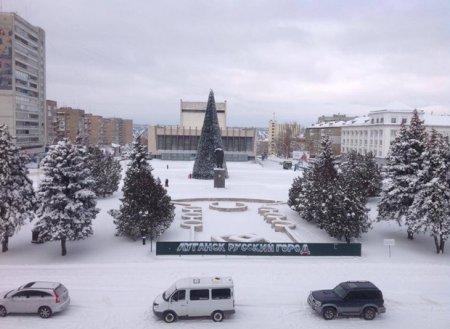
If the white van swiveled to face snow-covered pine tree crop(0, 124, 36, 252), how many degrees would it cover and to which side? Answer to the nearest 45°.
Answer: approximately 45° to its right

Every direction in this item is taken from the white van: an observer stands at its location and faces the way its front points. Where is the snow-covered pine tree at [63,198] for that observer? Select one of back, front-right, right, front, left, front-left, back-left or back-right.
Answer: front-right

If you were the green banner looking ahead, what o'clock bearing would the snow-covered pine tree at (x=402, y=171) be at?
The snow-covered pine tree is roughly at 8 o'clock from the green banner.

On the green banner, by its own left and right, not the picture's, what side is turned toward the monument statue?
back

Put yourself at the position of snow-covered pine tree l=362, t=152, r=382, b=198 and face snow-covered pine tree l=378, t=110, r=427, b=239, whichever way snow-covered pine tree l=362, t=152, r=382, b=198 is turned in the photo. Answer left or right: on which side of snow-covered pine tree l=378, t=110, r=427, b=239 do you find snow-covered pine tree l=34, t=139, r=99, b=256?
right

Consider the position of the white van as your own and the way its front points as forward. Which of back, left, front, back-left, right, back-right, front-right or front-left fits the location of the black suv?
back

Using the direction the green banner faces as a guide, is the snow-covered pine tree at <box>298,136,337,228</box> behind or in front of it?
behind

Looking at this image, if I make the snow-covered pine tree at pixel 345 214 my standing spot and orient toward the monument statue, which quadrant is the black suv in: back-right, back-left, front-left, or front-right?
back-left

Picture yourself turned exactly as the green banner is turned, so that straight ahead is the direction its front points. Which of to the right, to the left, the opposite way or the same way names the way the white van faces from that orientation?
to the right

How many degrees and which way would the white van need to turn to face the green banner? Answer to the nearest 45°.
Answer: approximately 90° to its right

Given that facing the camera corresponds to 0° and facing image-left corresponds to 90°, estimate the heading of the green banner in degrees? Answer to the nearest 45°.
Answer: approximately 0°

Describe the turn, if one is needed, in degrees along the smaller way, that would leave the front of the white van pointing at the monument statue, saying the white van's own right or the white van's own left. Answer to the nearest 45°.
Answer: approximately 90° to the white van's own right

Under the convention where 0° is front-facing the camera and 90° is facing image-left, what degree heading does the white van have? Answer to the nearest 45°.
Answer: approximately 90°

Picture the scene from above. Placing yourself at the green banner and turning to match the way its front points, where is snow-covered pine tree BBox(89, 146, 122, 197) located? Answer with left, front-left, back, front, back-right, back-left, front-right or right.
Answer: back-right
